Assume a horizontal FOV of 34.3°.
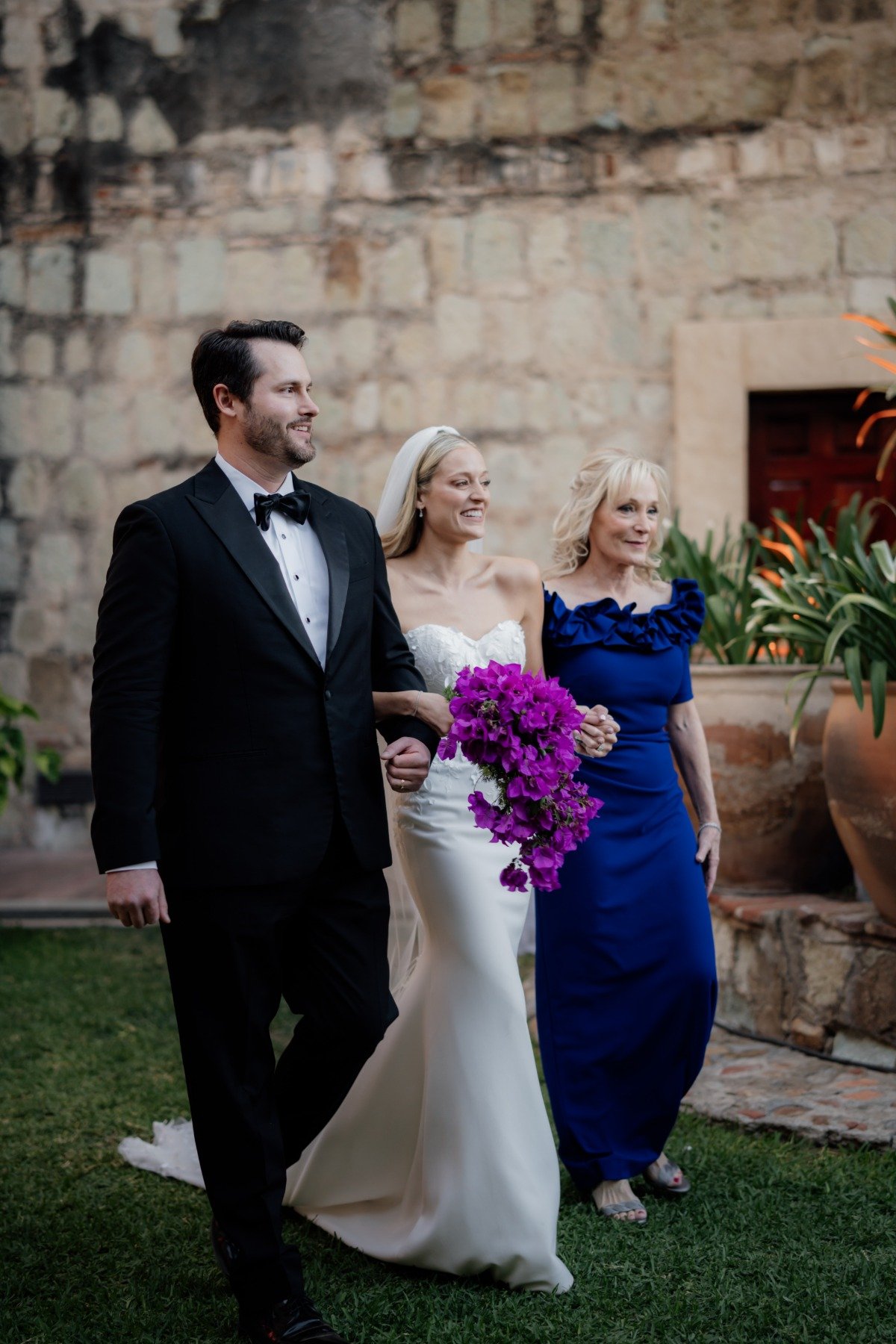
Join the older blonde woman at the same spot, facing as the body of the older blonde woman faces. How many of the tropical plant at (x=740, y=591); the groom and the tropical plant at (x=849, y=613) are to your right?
1

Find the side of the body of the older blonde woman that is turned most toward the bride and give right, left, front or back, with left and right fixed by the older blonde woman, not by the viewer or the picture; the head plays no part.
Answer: right

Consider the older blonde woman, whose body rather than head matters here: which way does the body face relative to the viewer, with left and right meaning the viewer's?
facing the viewer and to the right of the viewer

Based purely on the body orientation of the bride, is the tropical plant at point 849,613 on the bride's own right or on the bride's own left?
on the bride's own left

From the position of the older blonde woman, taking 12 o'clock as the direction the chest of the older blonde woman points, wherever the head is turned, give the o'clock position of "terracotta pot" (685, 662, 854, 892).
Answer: The terracotta pot is roughly at 8 o'clock from the older blonde woman.

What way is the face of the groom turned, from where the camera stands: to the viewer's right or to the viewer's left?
to the viewer's right

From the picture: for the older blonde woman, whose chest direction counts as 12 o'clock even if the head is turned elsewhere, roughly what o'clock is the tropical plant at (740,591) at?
The tropical plant is roughly at 8 o'clock from the older blonde woman.

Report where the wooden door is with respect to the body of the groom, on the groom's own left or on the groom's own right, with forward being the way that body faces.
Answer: on the groom's own left

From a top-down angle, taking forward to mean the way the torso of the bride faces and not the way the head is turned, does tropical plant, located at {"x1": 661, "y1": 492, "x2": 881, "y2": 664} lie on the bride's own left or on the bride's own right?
on the bride's own left

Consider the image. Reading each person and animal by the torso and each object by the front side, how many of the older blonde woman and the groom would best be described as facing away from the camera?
0

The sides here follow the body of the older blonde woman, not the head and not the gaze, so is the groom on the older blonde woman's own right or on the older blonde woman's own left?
on the older blonde woman's own right

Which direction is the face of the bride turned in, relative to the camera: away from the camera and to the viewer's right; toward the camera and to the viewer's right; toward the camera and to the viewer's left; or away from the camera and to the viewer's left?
toward the camera and to the viewer's right

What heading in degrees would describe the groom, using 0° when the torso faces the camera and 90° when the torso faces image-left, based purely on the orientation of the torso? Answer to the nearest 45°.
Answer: approximately 315°
